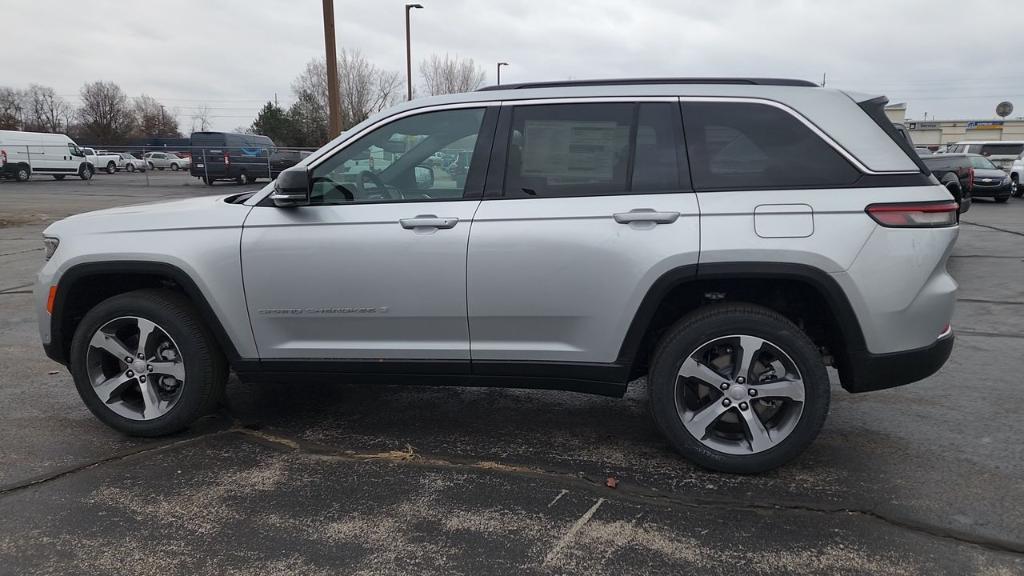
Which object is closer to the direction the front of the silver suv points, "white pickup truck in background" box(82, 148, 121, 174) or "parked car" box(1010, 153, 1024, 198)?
the white pickup truck in background

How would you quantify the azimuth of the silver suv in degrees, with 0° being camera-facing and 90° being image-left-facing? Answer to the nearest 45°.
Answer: approximately 90°

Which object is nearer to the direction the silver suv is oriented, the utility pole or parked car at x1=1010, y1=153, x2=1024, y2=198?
the utility pole

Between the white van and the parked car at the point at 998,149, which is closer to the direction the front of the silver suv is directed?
the white van

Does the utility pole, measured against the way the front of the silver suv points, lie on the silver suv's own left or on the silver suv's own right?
on the silver suv's own right

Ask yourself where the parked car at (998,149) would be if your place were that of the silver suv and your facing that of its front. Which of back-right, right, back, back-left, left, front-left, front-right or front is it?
back-right

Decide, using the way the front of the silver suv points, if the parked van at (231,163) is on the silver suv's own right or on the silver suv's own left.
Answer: on the silver suv's own right

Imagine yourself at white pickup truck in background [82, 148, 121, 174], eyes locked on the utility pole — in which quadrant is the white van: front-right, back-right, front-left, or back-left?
front-right

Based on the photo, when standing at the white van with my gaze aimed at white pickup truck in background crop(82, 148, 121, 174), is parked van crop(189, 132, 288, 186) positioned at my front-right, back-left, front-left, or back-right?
back-right

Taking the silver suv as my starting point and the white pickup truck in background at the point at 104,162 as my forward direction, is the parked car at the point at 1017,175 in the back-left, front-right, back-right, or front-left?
front-right

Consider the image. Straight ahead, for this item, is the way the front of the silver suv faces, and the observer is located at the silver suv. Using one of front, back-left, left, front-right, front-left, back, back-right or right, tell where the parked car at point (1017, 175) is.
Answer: back-right

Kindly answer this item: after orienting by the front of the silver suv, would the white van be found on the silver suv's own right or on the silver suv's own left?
on the silver suv's own right
